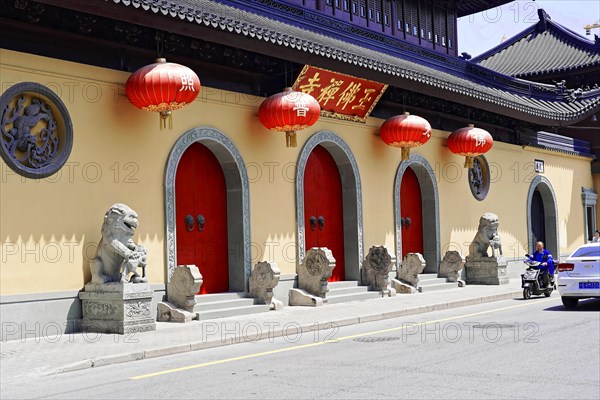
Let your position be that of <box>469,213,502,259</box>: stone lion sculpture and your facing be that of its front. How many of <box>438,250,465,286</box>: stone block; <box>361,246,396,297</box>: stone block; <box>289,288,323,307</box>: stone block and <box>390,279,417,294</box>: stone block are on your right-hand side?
4

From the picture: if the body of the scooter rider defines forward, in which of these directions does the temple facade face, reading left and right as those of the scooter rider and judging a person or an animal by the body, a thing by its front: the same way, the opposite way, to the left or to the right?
to the left

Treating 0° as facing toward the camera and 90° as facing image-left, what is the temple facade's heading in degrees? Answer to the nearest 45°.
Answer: approximately 315°

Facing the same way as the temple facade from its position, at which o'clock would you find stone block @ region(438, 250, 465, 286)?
The stone block is roughly at 9 o'clock from the temple facade.

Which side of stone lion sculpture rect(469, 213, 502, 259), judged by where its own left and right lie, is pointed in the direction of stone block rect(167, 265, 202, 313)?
right

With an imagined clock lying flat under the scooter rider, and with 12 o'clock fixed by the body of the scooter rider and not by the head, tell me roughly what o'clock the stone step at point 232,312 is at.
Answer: The stone step is roughly at 12 o'clock from the scooter rider.

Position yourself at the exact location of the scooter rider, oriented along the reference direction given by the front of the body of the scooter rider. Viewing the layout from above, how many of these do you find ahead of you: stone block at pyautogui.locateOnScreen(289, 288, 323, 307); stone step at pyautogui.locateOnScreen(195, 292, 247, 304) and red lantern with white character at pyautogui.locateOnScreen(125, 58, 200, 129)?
3

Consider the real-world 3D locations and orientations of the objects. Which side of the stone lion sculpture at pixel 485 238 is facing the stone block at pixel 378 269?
right

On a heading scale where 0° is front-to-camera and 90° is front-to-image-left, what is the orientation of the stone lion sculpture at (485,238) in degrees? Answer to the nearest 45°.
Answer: approximately 315°

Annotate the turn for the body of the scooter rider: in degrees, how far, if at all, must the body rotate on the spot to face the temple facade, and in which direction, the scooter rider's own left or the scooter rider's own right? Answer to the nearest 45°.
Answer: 0° — they already face it

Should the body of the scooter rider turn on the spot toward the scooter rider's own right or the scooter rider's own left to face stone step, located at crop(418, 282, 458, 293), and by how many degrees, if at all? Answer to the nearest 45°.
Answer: approximately 45° to the scooter rider's own right

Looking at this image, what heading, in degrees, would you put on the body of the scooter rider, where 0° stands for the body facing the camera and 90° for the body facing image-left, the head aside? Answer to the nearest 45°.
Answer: approximately 45°

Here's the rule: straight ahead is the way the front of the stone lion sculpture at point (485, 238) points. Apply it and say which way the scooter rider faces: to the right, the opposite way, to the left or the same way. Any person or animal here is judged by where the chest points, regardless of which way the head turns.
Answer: to the right
